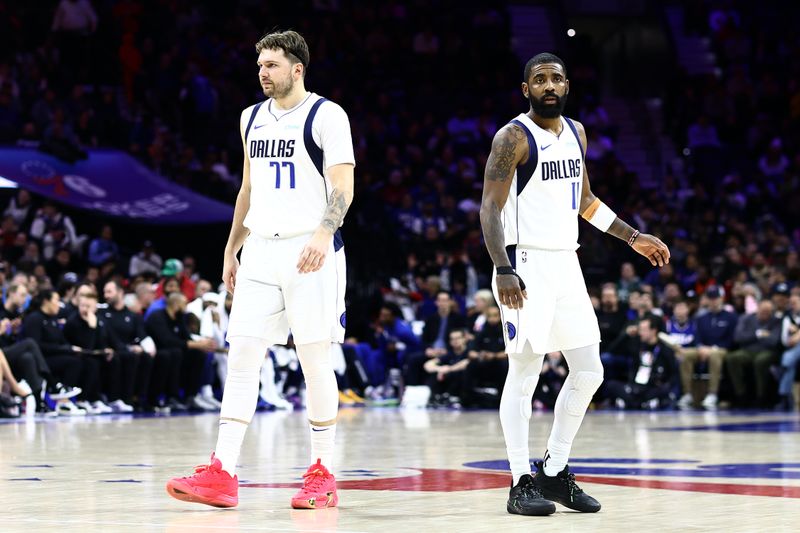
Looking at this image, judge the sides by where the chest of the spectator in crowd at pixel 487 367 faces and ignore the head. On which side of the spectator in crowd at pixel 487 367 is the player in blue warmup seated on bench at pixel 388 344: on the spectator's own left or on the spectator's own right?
on the spectator's own right

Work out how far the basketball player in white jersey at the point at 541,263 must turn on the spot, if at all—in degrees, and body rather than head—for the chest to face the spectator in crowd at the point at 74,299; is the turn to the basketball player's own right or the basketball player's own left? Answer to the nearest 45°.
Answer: approximately 180°

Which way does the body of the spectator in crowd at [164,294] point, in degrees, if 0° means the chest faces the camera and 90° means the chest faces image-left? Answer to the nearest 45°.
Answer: approximately 315°

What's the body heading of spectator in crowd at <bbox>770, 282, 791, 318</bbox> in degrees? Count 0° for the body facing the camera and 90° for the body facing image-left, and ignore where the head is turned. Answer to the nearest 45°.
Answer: approximately 0°

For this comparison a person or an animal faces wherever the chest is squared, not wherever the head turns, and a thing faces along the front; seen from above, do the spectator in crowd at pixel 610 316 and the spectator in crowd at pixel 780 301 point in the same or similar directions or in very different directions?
same or similar directions

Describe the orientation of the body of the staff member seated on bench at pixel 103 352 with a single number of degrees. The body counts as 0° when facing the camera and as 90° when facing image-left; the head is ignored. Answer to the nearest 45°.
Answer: approximately 315°

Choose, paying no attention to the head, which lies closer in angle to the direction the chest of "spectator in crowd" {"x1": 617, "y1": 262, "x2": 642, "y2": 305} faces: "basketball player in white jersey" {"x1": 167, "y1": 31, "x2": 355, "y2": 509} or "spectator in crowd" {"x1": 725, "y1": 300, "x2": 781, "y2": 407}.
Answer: the basketball player in white jersey

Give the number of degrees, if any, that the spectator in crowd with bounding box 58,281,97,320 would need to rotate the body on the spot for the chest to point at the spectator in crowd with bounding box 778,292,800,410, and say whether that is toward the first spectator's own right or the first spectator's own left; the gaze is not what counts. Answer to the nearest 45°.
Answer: approximately 45° to the first spectator's own left

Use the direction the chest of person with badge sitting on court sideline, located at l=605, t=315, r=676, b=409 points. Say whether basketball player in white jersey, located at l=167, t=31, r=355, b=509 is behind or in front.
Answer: in front

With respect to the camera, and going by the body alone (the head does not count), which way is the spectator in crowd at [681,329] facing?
toward the camera

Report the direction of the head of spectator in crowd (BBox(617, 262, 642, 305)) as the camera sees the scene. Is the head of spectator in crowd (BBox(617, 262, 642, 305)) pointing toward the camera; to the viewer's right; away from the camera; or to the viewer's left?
toward the camera

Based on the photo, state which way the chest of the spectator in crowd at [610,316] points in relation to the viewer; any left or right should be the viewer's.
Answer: facing the viewer

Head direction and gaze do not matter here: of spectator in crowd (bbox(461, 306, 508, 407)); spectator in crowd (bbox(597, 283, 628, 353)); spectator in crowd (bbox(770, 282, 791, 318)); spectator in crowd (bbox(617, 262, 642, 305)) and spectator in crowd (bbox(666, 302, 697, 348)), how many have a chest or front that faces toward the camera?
5

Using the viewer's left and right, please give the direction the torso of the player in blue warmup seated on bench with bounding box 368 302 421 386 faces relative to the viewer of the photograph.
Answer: facing the viewer and to the left of the viewer

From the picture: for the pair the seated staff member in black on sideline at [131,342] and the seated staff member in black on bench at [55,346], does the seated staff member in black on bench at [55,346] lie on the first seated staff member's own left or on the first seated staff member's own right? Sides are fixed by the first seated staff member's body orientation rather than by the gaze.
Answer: on the first seated staff member's own right

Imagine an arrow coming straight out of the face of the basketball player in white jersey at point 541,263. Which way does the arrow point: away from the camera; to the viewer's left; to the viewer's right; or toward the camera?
toward the camera

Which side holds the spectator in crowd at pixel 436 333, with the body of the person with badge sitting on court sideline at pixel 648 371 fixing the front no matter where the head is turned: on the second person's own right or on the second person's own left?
on the second person's own right

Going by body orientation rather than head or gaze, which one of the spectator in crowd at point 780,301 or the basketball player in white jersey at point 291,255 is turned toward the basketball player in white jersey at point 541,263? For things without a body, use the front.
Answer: the spectator in crowd
